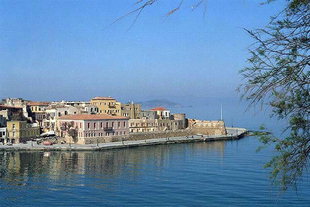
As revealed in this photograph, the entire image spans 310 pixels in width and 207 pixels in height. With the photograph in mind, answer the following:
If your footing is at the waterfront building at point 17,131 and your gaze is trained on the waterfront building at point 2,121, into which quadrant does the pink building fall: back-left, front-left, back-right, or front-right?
back-right

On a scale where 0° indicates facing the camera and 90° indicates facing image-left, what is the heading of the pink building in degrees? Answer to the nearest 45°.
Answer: approximately 315°

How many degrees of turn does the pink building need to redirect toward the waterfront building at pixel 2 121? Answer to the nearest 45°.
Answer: approximately 135° to its right

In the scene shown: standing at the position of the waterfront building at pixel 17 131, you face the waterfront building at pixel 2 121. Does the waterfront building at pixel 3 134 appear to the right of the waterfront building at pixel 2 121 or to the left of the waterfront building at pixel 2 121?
left

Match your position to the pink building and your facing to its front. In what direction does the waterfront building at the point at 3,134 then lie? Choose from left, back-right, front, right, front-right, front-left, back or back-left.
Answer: back-right

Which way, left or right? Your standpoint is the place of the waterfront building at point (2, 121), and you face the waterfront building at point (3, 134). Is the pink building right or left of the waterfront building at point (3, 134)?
left
